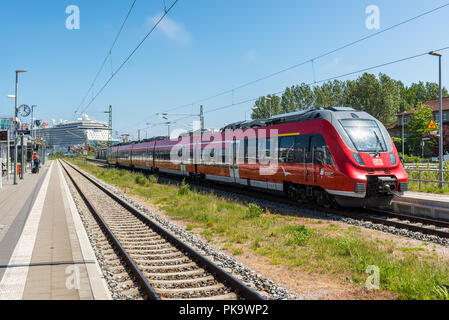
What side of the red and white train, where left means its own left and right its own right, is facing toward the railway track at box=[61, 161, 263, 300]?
right

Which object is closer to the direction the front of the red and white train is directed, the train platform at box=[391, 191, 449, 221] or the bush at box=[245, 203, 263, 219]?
the train platform

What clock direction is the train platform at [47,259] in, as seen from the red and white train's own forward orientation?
The train platform is roughly at 3 o'clock from the red and white train.

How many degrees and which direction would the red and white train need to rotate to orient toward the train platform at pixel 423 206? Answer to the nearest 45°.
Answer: approximately 45° to its left

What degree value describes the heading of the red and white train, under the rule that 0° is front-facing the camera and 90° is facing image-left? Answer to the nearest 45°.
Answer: approximately 315°

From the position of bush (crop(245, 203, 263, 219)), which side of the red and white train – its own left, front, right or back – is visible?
right
